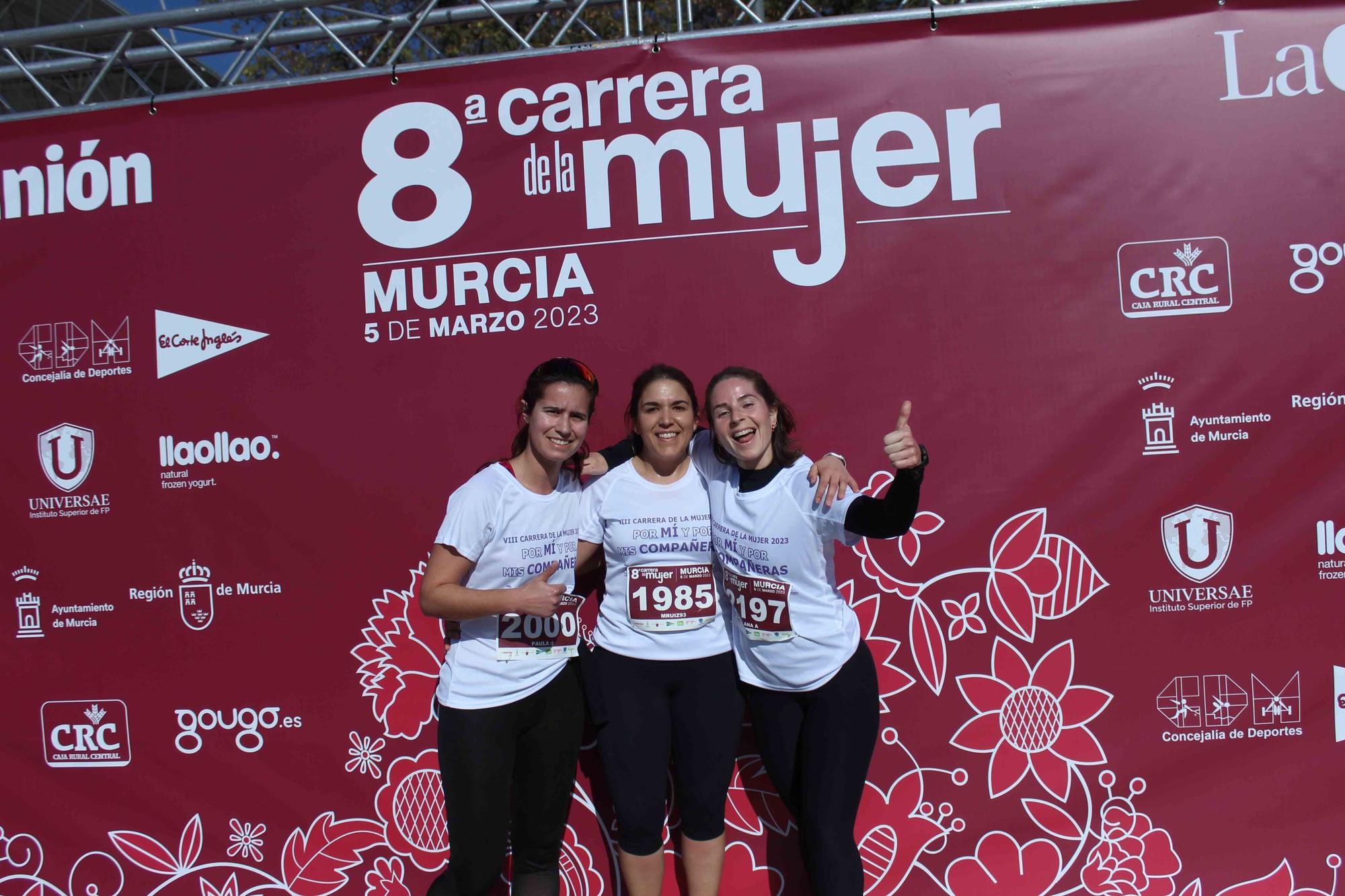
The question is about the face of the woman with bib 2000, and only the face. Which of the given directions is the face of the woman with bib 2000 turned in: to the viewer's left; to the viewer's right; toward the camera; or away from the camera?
toward the camera

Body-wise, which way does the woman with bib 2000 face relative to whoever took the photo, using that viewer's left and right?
facing the viewer and to the right of the viewer
